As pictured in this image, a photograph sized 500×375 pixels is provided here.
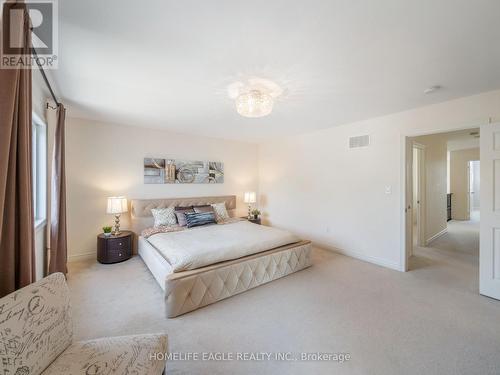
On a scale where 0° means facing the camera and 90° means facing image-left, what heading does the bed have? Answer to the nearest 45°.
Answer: approximately 315°

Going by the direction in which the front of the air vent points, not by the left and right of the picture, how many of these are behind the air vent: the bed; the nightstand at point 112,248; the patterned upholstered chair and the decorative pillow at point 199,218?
0

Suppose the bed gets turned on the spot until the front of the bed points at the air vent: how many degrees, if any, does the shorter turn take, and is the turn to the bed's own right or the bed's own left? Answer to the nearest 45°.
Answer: approximately 45° to the bed's own left

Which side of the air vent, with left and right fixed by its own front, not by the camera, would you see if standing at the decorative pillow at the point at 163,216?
front

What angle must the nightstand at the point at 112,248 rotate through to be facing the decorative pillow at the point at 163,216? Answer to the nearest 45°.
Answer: approximately 45° to its left

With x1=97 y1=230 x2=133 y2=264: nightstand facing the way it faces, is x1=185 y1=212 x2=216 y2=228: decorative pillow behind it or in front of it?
in front

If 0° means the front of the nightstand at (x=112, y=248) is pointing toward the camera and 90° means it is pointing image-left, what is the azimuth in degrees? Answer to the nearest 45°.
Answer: approximately 315°

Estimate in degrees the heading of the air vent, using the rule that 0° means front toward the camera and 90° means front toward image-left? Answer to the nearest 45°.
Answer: approximately 45°

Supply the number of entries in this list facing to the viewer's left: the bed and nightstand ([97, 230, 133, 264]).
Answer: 0

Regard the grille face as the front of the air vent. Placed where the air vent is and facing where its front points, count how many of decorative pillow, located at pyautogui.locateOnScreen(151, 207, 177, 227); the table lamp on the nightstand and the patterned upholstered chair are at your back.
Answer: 0

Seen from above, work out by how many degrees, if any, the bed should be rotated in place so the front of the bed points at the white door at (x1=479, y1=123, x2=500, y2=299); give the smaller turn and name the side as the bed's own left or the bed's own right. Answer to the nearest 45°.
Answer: approximately 45° to the bed's own left

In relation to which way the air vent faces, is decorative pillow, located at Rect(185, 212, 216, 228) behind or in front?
in front

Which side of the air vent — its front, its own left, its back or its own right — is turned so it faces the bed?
front

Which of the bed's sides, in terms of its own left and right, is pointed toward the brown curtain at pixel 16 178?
right

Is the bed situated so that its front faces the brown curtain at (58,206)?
no

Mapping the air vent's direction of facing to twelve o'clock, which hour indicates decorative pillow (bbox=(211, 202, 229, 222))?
The decorative pillow is roughly at 1 o'clock from the air vent.

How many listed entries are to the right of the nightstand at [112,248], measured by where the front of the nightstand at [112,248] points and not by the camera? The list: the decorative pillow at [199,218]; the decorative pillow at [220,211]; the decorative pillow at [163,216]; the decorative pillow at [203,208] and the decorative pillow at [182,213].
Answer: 0

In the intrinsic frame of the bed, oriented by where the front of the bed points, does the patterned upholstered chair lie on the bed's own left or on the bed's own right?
on the bed's own right
